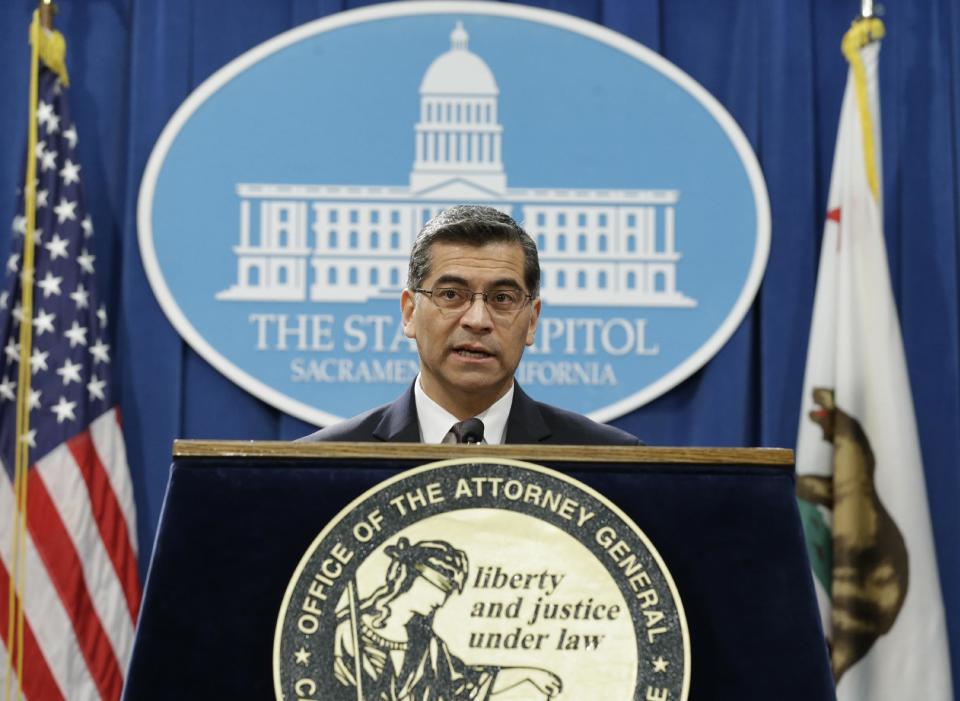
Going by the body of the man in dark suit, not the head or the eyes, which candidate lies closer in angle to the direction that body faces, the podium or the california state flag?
the podium

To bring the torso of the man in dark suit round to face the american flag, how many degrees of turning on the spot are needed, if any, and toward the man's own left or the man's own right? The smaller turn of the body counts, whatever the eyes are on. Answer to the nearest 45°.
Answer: approximately 135° to the man's own right

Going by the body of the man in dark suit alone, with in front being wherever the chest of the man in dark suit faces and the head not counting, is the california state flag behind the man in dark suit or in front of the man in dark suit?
behind

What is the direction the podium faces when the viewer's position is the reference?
facing the viewer

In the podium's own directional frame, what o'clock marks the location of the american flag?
The american flag is roughly at 5 o'clock from the podium.

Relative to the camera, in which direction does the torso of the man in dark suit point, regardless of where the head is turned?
toward the camera

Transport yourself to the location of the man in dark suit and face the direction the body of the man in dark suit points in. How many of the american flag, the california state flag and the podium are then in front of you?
1

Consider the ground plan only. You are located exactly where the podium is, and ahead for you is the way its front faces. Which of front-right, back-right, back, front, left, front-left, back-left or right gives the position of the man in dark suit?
back

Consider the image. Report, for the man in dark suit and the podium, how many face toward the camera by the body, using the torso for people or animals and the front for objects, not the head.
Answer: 2

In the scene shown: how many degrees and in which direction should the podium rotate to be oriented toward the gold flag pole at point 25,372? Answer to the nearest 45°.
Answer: approximately 135° to its right

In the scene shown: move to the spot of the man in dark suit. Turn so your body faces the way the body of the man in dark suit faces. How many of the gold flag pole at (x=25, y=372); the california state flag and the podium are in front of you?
1

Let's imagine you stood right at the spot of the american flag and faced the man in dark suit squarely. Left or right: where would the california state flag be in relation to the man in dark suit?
left

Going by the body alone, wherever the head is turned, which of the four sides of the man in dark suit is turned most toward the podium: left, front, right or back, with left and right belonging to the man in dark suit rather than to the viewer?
front
